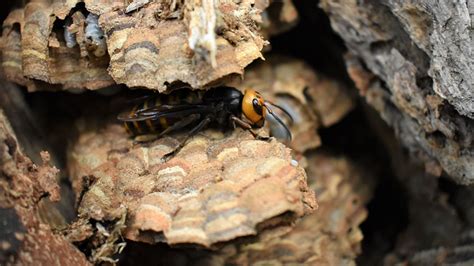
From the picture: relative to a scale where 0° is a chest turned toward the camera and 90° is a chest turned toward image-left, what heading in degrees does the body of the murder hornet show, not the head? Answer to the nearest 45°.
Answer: approximately 270°
